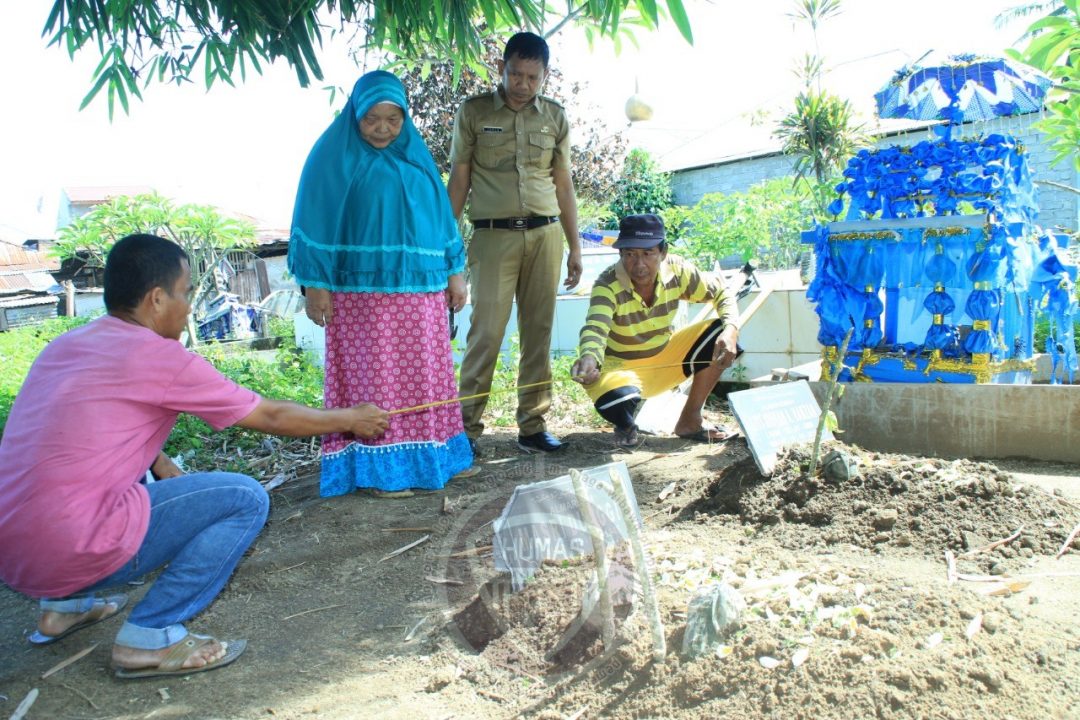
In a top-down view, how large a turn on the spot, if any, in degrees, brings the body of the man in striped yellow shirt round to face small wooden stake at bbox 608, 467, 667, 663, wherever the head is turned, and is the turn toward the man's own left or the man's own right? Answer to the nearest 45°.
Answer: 0° — they already face it

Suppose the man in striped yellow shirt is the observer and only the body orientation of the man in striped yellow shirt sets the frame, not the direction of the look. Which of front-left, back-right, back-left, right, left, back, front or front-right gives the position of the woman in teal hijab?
front-right

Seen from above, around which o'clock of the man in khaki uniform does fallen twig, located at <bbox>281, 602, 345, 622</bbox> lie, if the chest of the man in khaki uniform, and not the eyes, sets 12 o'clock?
The fallen twig is roughly at 1 o'clock from the man in khaki uniform.

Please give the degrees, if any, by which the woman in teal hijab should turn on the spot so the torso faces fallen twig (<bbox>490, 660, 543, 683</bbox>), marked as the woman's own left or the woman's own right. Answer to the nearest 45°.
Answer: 0° — they already face it

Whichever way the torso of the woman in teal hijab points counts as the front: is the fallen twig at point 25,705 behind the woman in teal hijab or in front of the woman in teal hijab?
in front

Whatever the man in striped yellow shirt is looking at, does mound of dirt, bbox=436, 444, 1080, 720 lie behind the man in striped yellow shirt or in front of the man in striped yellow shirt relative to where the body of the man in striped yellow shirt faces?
in front

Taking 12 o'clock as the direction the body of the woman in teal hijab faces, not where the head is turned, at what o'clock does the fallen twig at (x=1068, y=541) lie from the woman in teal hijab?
The fallen twig is roughly at 10 o'clock from the woman in teal hijab.

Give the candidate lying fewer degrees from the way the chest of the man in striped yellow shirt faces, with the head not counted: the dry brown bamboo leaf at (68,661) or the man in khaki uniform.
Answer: the dry brown bamboo leaf
